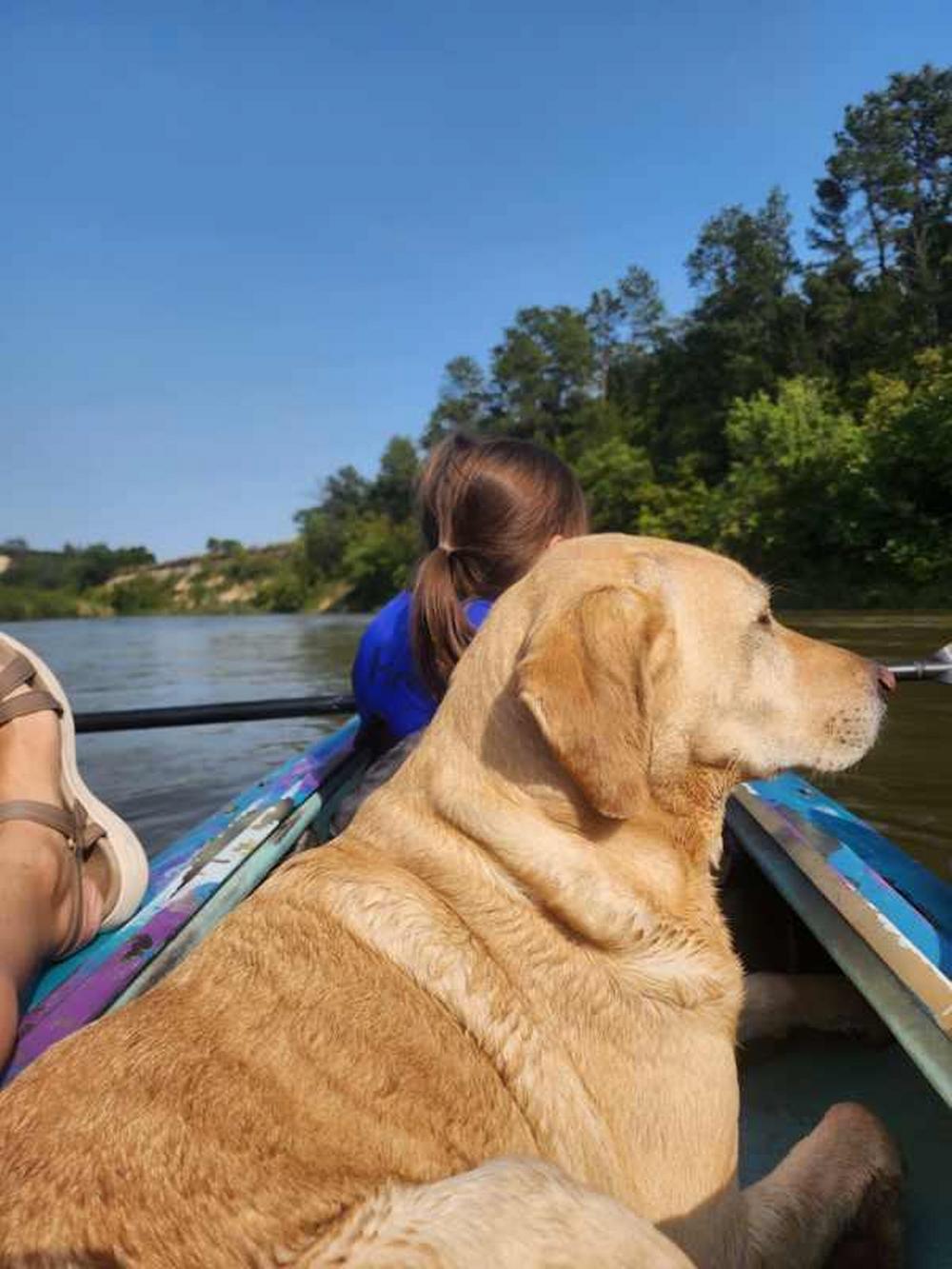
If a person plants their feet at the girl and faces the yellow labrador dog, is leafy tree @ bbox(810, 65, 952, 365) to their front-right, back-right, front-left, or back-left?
back-left

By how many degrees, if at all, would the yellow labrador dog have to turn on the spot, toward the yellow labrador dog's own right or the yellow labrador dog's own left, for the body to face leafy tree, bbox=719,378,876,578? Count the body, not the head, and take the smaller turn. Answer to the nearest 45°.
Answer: approximately 45° to the yellow labrador dog's own left
